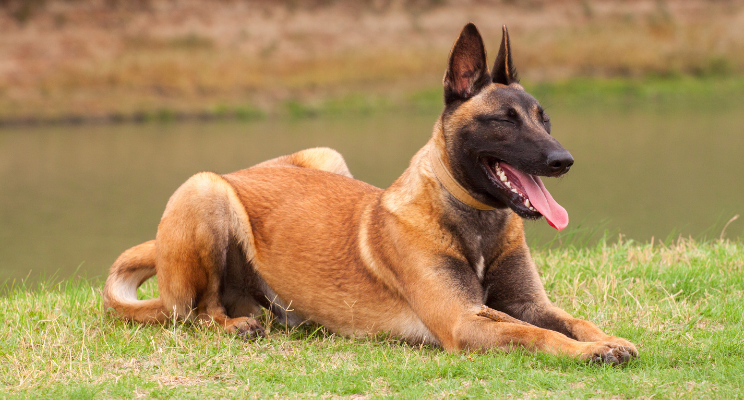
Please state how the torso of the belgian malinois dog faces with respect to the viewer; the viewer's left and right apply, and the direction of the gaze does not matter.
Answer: facing the viewer and to the right of the viewer
